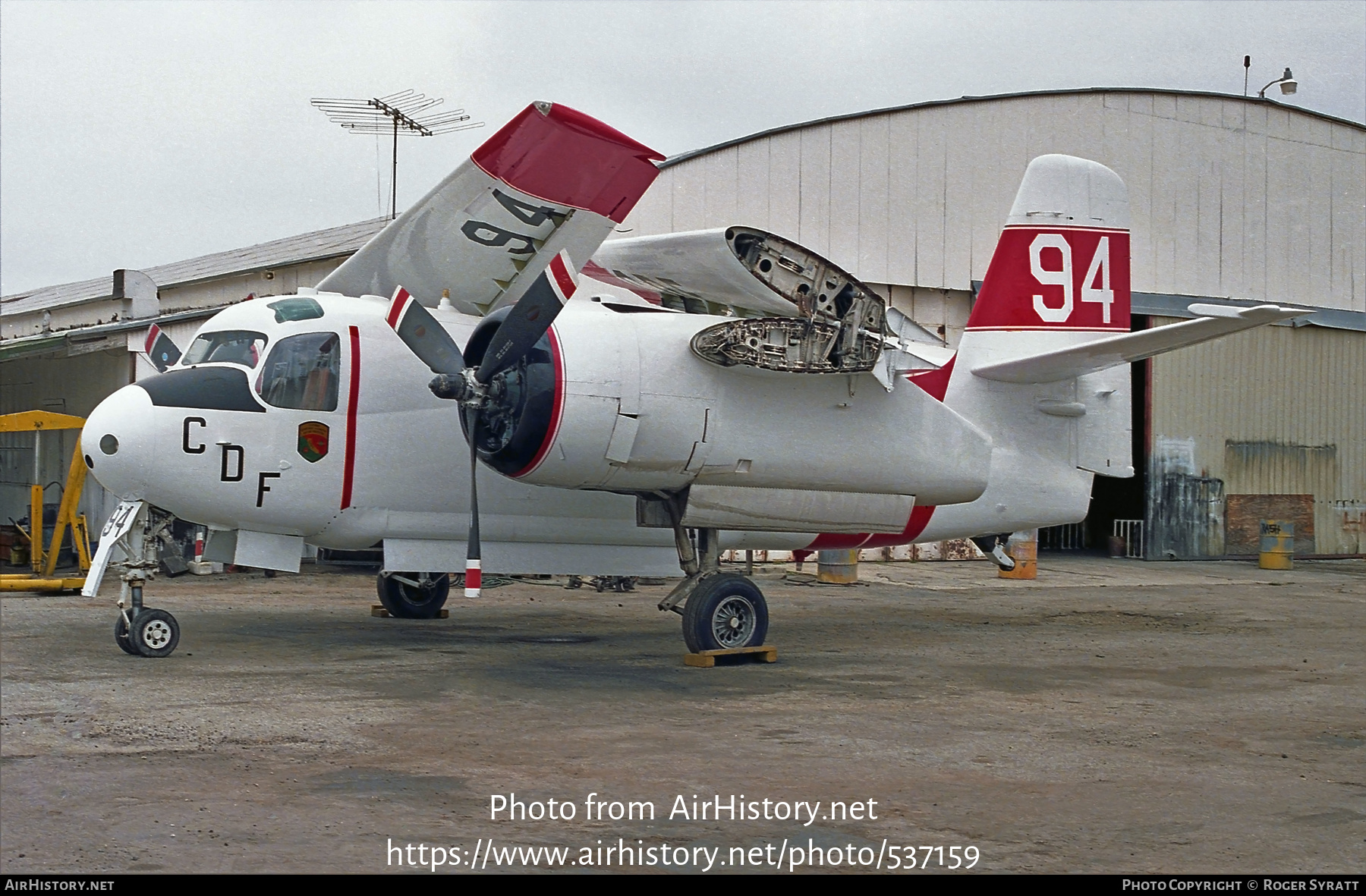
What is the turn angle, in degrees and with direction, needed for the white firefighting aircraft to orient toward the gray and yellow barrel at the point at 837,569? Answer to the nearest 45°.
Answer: approximately 135° to its right

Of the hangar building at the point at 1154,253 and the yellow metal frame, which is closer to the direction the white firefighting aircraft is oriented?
the yellow metal frame

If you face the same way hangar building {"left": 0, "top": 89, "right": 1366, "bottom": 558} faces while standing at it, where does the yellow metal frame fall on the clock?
The yellow metal frame is roughly at 2 o'clock from the hangar building.

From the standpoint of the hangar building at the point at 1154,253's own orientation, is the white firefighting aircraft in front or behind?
in front

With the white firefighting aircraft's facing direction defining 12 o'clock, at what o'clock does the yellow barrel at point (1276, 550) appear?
The yellow barrel is roughly at 6 o'clock from the white firefighting aircraft.

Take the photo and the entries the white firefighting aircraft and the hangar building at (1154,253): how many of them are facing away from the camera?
0

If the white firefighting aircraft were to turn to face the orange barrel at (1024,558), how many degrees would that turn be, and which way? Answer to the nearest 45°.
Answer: approximately 180°

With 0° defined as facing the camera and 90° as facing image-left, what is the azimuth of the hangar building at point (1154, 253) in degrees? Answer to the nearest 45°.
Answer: approximately 0°

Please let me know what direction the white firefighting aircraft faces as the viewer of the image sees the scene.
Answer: facing the viewer and to the left of the viewer

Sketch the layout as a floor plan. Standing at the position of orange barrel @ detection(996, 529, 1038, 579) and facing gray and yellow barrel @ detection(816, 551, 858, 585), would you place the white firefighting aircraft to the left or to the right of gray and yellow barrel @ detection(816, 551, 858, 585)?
left
